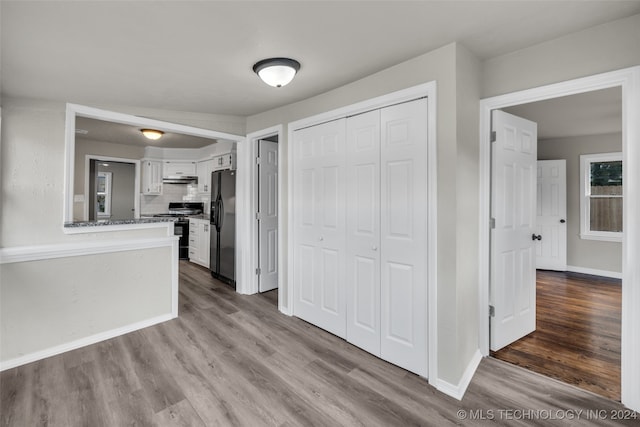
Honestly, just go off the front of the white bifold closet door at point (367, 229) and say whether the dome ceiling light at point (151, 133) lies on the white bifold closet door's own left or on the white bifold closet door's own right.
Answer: on the white bifold closet door's own right

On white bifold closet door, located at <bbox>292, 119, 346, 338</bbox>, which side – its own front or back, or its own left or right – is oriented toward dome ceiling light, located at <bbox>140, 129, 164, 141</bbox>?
right

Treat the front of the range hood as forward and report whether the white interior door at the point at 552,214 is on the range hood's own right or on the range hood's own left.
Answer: on the range hood's own left

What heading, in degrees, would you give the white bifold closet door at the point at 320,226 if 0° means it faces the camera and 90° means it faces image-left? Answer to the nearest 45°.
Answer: approximately 45°

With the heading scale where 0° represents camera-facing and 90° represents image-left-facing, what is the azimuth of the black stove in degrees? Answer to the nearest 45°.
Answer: approximately 0°

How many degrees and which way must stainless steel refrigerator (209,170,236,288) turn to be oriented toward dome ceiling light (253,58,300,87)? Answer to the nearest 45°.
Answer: approximately 45° to its left

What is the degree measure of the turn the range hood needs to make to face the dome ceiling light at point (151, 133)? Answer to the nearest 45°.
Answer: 0° — it already faces it

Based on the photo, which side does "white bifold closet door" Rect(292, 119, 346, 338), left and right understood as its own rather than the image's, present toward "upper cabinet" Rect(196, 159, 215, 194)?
right

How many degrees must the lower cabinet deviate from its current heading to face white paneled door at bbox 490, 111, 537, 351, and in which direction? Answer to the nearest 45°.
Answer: approximately 90° to its left
